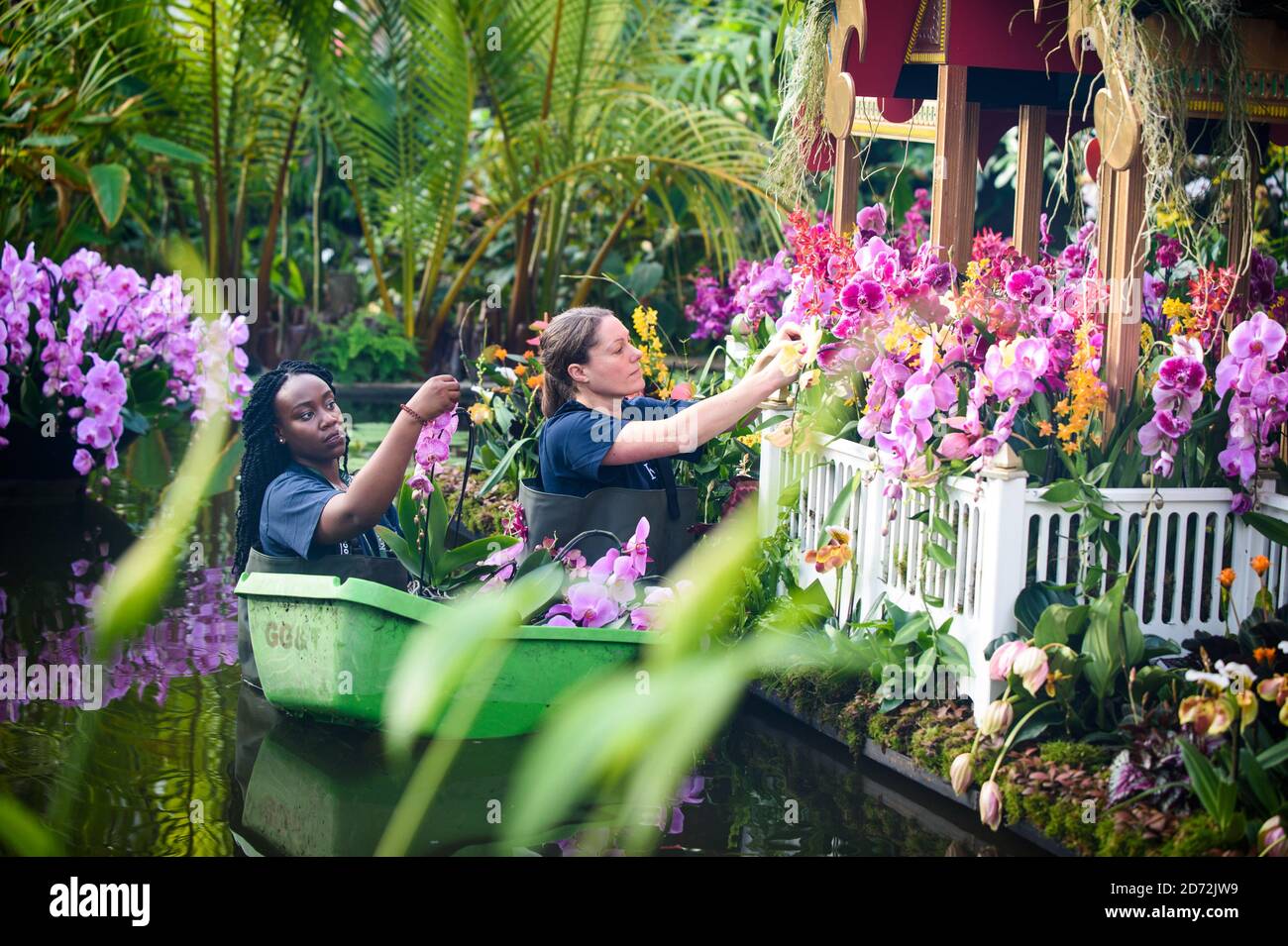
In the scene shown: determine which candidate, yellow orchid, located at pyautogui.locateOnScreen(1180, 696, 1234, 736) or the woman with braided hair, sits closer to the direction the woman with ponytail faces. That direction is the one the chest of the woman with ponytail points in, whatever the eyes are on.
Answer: the yellow orchid

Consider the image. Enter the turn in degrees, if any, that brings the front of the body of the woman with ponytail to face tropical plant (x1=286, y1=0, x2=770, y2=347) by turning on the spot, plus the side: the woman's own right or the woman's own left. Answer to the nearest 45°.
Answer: approximately 90° to the woman's own left

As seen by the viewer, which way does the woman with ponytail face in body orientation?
to the viewer's right

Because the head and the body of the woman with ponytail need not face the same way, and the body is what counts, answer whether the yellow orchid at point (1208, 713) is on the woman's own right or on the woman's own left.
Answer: on the woman's own right

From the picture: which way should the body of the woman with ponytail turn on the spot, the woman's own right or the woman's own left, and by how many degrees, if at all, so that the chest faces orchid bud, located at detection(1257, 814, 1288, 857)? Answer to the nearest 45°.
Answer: approximately 45° to the woman's own right
